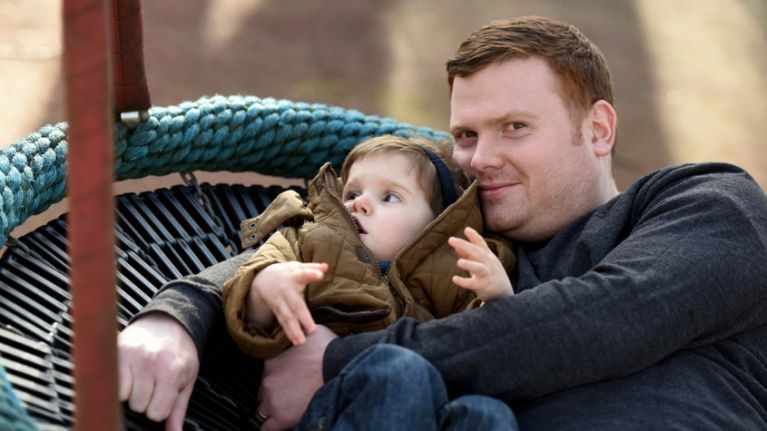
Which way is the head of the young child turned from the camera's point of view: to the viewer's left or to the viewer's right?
to the viewer's left

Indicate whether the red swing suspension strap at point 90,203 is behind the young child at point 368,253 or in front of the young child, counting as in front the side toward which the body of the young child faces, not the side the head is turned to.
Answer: in front

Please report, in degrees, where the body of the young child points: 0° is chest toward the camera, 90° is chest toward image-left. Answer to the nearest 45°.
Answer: approximately 0°
